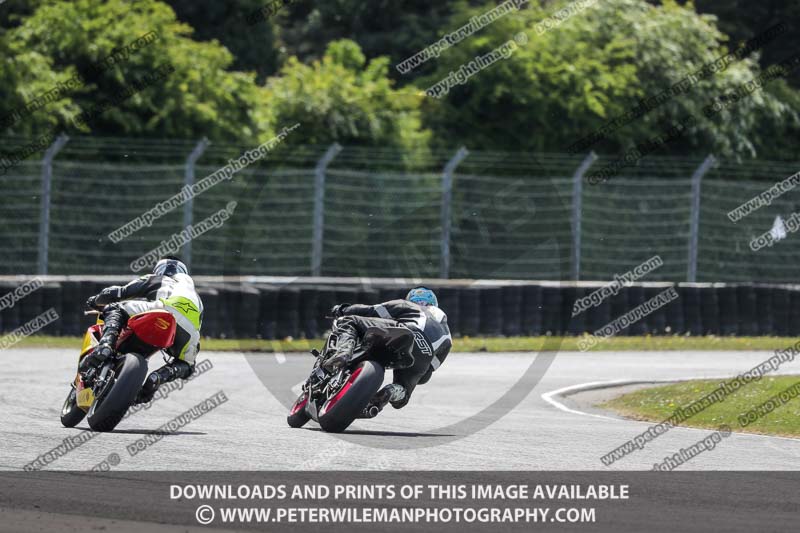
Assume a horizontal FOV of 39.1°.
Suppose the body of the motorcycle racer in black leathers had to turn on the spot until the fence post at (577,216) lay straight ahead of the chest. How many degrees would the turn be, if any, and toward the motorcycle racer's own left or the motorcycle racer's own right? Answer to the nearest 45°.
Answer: approximately 45° to the motorcycle racer's own right

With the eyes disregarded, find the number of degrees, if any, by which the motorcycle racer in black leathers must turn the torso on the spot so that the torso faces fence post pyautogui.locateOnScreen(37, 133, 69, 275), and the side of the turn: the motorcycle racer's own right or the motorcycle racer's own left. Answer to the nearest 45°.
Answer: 0° — they already face it

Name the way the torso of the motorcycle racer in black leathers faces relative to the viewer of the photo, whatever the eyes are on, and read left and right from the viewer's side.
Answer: facing away from the viewer and to the left of the viewer

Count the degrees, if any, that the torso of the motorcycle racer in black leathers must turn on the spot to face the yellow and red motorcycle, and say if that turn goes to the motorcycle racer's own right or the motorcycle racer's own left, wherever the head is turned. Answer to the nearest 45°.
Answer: approximately 45° to the motorcycle racer's own left

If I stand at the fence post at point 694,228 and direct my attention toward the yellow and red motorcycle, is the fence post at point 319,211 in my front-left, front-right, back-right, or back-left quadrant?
front-right

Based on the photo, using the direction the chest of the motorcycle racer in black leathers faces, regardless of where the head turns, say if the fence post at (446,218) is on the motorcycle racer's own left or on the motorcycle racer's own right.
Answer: on the motorcycle racer's own right

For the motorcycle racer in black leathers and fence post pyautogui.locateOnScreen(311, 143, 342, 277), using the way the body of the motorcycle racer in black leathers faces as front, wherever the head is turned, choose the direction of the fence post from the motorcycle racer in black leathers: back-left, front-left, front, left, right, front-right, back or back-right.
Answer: front-right
